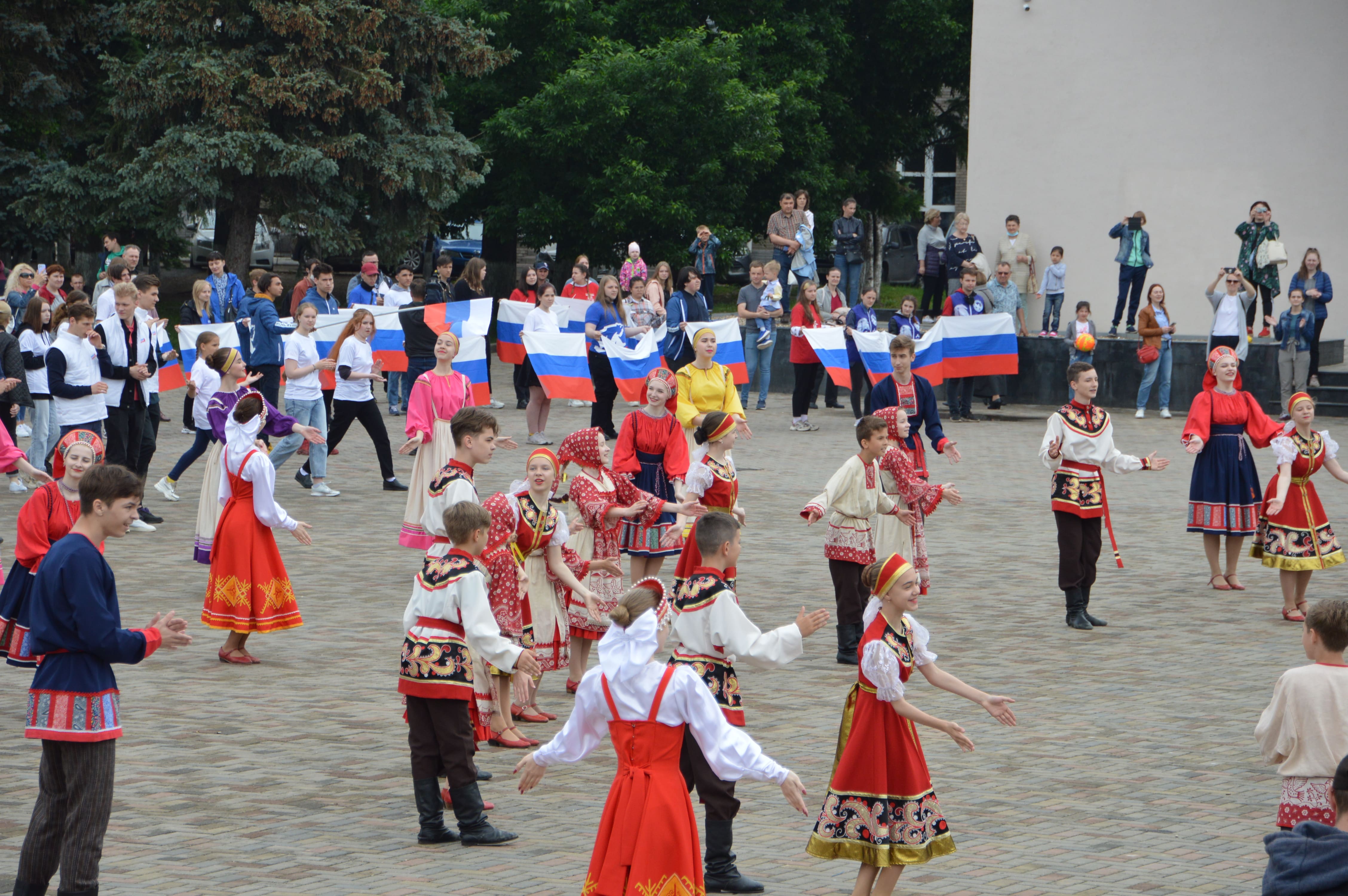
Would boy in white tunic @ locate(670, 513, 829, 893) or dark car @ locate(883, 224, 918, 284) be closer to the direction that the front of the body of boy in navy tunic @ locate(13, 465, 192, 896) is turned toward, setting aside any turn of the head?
the boy in white tunic

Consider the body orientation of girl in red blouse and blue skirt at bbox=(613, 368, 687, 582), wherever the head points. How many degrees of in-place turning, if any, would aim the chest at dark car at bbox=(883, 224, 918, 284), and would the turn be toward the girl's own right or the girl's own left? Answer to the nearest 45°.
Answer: approximately 180°

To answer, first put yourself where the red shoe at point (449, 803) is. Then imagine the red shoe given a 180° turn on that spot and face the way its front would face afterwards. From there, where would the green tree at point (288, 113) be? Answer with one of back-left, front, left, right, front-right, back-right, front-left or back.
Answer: right

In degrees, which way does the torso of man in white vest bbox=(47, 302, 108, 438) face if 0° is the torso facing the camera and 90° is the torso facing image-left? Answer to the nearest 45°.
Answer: approximately 315°

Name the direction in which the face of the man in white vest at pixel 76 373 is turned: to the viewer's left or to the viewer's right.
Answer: to the viewer's right

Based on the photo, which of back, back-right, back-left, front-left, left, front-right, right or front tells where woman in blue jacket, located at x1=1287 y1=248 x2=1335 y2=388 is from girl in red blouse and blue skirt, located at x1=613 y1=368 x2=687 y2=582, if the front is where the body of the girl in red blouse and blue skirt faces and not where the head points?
back-left

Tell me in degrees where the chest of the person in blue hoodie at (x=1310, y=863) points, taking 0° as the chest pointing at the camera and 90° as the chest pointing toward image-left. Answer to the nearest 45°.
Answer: approximately 180°

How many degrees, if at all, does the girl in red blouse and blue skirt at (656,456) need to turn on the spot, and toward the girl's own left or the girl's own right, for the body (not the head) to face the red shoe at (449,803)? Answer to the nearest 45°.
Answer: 0° — they already face it

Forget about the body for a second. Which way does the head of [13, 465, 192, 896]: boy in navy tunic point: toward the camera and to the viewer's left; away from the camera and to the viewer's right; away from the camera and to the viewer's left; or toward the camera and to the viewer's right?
toward the camera and to the viewer's right

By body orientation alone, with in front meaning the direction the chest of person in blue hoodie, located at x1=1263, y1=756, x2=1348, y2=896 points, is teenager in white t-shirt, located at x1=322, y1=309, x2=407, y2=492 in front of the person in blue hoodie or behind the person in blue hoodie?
in front

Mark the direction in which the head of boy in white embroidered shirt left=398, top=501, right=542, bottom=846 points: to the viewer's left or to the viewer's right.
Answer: to the viewer's right

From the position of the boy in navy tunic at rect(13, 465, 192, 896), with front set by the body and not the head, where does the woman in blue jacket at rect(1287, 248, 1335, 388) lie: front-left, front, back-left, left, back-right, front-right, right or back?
front-left
